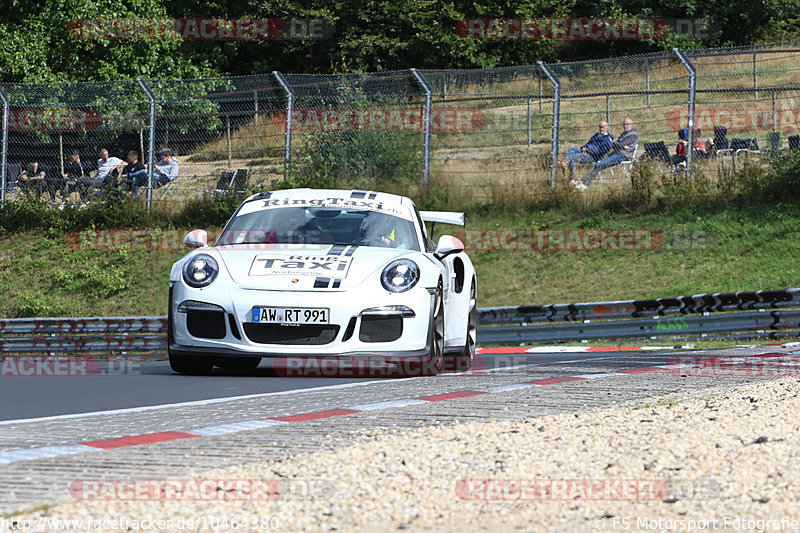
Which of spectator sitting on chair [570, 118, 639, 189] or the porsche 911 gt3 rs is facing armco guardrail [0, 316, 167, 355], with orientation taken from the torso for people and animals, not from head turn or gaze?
the spectator sitting on chair

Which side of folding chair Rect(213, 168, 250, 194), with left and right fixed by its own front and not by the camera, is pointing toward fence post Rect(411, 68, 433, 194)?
left

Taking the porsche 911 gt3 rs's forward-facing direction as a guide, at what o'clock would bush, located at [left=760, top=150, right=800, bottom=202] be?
The bush is roughly at 7 o'clock from the porsche 911 gt3 rs.

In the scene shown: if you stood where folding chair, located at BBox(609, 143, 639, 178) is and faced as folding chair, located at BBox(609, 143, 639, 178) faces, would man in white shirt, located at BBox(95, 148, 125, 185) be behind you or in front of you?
in front

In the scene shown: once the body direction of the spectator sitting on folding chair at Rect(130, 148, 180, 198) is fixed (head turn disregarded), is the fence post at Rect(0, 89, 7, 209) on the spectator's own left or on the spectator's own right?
on the spectator's own right

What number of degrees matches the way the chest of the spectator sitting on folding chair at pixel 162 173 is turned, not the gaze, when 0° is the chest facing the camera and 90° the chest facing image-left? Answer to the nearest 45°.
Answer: approximately 45°
